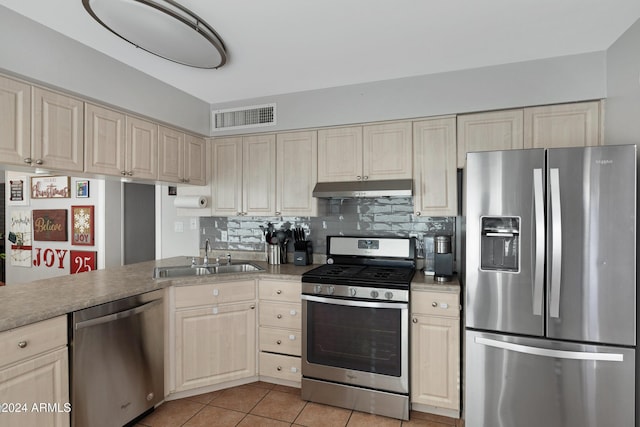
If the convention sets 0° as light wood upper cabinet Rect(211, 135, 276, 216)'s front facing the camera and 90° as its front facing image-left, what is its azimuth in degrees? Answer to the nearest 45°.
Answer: approximately 0°

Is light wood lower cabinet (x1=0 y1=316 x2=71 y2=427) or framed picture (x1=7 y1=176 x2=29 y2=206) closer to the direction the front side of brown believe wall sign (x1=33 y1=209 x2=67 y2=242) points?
the light wood lower cabinet

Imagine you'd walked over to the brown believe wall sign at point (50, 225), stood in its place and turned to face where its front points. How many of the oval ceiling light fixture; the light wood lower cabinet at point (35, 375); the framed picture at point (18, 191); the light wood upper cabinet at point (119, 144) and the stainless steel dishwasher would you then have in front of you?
4

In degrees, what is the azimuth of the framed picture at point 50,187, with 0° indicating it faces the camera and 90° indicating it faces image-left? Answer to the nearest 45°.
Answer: approximately 0°

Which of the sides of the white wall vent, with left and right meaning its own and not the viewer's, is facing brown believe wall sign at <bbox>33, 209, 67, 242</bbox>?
right

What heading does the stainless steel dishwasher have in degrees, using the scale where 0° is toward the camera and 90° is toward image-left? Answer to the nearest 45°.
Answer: approximately 315°

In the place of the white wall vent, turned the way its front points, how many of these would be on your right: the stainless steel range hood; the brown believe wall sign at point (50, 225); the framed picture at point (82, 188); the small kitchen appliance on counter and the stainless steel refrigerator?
2

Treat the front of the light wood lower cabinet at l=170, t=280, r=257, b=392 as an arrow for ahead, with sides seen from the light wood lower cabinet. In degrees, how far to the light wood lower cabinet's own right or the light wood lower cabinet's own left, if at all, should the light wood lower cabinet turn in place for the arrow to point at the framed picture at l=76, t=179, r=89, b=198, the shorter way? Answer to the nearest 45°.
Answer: approximately 180°

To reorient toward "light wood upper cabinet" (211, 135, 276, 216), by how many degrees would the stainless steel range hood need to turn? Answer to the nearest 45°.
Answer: approximately 90° to its right
